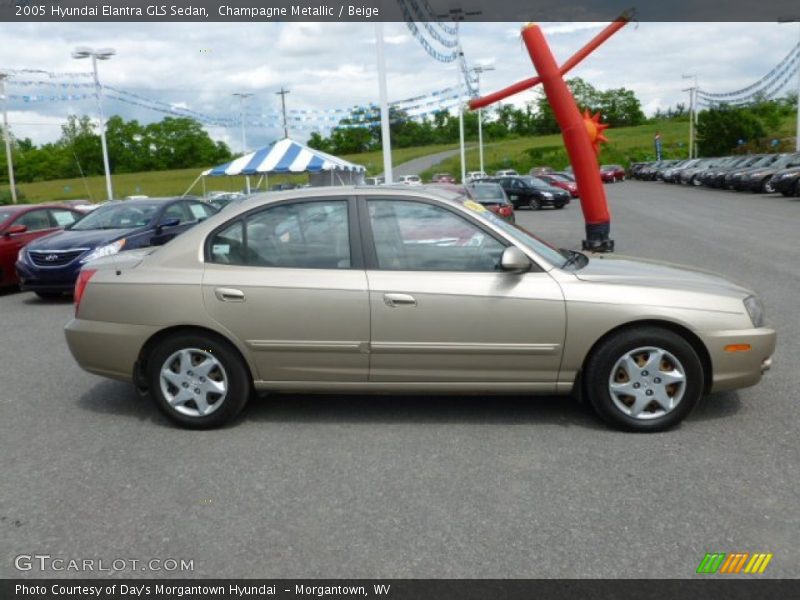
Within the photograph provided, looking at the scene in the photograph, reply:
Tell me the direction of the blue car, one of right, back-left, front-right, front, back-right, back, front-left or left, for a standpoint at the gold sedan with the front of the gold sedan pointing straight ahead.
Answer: back-left

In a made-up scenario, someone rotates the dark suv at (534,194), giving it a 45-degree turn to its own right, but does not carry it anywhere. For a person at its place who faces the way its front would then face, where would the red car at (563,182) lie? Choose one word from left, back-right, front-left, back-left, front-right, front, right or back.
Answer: back

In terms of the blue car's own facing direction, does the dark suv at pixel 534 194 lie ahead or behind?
behind

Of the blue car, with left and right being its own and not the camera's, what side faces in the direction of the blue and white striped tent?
back

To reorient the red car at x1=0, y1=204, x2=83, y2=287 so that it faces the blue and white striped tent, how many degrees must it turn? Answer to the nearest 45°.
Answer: approximately 180°

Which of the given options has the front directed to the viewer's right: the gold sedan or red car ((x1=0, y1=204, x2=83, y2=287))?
the gold sedan

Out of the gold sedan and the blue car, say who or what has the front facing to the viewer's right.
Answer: the gold sedan

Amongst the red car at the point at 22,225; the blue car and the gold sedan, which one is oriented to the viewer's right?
the gold sedan

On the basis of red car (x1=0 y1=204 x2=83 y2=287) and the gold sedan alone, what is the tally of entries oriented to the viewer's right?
1

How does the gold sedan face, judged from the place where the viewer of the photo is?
facing to the right of the viewer

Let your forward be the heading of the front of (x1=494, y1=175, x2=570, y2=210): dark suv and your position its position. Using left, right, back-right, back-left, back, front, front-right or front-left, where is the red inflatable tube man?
front-right

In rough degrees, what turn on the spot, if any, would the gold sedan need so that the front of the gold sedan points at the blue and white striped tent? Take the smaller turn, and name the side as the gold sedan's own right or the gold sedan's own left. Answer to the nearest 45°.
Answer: approximately 90° to the gold sedan's own left

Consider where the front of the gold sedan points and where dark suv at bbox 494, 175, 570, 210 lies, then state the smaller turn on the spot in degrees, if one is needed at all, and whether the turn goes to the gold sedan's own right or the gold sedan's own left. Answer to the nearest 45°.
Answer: approximately 90° to the gold sedan's own left
